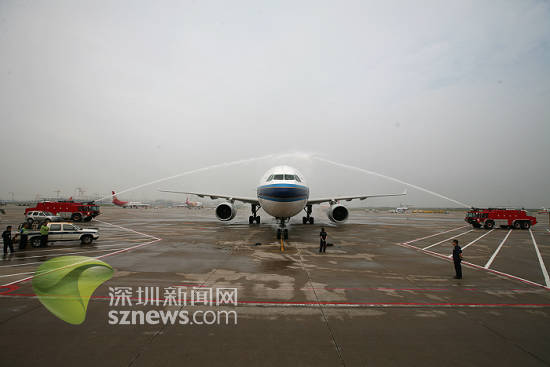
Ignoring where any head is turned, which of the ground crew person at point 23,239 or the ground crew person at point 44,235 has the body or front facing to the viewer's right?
the ground crew person at point 23,239

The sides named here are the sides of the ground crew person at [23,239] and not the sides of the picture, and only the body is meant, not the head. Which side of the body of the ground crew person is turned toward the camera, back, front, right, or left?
right

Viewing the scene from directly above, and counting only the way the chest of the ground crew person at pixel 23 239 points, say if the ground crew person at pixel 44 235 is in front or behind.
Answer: in front

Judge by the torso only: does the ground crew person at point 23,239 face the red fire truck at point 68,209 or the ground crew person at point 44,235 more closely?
the ground crew person

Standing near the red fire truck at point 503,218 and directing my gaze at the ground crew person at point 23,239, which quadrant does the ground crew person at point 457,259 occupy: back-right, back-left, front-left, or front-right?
front-left

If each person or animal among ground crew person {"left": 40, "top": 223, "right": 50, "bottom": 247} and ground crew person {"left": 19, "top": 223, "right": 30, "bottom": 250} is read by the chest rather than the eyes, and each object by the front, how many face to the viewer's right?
1
